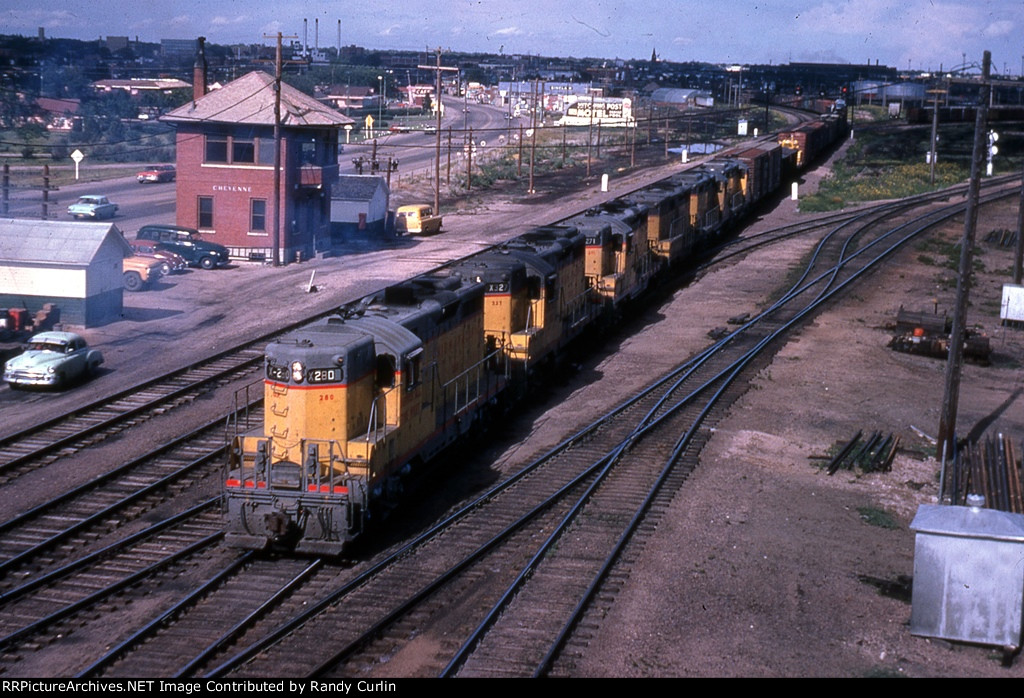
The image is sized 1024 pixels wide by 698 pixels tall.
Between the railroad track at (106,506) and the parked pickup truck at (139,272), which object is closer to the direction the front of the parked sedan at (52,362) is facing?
the railroad track

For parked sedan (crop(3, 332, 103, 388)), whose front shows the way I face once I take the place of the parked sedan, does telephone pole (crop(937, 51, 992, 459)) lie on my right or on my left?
on my left

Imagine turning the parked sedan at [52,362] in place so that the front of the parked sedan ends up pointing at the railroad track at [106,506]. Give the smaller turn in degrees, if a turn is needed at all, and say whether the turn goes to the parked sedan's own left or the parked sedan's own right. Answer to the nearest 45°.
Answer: approximately 45° to the parked sedan's own left

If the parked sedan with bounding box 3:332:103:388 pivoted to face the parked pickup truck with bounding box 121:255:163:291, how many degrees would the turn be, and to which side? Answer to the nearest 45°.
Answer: approximately 135° to its right

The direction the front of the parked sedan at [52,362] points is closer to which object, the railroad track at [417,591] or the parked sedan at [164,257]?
the railroad track

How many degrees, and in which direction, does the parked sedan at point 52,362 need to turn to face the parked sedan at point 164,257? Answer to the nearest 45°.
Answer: approximately 135° to its right

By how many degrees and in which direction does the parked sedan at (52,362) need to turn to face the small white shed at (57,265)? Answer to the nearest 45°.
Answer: approximately 135° to its right
